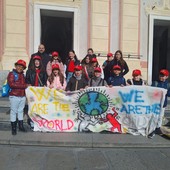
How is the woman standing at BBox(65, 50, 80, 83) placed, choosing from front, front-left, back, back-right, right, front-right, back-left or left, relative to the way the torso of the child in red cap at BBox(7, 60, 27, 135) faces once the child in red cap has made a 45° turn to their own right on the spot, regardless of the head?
back-left

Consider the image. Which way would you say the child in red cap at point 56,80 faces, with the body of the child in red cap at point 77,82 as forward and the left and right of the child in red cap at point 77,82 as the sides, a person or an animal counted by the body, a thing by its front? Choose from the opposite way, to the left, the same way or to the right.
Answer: the same way

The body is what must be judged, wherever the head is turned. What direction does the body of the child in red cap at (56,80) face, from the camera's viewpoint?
toward the camera

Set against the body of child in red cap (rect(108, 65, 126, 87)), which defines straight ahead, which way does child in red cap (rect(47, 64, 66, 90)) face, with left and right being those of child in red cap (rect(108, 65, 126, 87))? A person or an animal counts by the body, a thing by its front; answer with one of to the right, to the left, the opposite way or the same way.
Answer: the same way

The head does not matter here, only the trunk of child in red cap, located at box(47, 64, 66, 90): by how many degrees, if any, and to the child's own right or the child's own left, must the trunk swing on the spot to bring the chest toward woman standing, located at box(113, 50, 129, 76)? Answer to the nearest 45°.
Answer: approximately 135° to the child's own left

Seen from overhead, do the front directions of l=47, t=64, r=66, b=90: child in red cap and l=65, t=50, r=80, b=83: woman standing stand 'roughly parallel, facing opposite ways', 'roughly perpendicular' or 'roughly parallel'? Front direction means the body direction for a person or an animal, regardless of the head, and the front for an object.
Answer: roughly parallel

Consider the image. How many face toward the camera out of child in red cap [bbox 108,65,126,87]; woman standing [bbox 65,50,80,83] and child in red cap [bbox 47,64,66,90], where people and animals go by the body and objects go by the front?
3

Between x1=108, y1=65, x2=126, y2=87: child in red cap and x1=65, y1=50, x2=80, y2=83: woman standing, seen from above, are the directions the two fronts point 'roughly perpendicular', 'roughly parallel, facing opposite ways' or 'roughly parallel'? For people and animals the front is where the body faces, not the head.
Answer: roughly parallel

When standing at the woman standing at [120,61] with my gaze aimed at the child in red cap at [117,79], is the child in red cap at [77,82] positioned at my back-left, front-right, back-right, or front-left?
front-right

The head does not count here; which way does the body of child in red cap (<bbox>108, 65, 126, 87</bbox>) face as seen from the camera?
toward the camera

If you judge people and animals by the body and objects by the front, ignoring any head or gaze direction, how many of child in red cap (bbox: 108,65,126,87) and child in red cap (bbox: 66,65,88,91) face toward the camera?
2

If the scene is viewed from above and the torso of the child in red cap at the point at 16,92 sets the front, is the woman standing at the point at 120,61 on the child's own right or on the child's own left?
on the child's own left

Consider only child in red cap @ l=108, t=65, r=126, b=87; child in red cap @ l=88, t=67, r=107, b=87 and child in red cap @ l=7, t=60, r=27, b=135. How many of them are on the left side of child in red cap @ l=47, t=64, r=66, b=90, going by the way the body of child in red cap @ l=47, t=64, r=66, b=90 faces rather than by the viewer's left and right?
2

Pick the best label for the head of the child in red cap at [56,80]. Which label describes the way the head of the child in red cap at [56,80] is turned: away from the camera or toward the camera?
toward the camera

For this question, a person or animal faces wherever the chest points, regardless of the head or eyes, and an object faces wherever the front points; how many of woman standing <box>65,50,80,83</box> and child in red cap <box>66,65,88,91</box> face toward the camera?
2

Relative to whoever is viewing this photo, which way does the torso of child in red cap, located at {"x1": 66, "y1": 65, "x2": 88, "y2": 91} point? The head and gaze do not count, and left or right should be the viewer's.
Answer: facing the viewer

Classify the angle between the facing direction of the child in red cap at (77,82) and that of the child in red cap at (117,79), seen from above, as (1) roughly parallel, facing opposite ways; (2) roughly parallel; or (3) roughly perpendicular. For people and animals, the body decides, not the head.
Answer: roughly parallel

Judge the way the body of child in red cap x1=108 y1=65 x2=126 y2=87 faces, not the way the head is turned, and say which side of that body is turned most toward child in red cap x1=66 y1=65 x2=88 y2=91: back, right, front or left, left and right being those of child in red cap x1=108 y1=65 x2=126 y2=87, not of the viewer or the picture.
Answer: right
